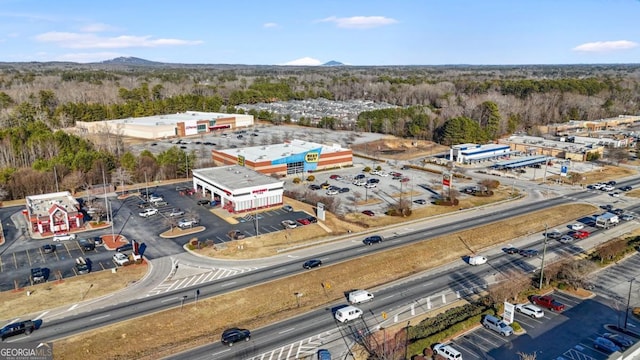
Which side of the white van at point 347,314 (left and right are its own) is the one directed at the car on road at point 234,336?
back

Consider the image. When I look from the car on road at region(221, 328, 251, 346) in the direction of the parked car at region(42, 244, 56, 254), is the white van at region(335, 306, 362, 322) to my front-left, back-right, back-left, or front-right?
back-right

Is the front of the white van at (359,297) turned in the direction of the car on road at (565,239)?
yes

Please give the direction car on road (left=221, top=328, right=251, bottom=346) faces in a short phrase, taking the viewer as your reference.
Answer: facing away from the viewer and to the right of the viewer

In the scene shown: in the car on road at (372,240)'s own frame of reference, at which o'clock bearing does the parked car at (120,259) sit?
The parked car is roughly at 1 o'clock from the car on road.

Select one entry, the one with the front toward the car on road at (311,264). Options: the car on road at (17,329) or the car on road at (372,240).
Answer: the car on road at (372,240)

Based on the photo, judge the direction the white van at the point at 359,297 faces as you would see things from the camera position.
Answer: facing away from the viewer and to the right of the viewer

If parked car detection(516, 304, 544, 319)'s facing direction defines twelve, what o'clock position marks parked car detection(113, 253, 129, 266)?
parked car detection(113, 253, 129, 266) is roughly at 10 o'clock from parked car detection(516, 304, 544, 319).
